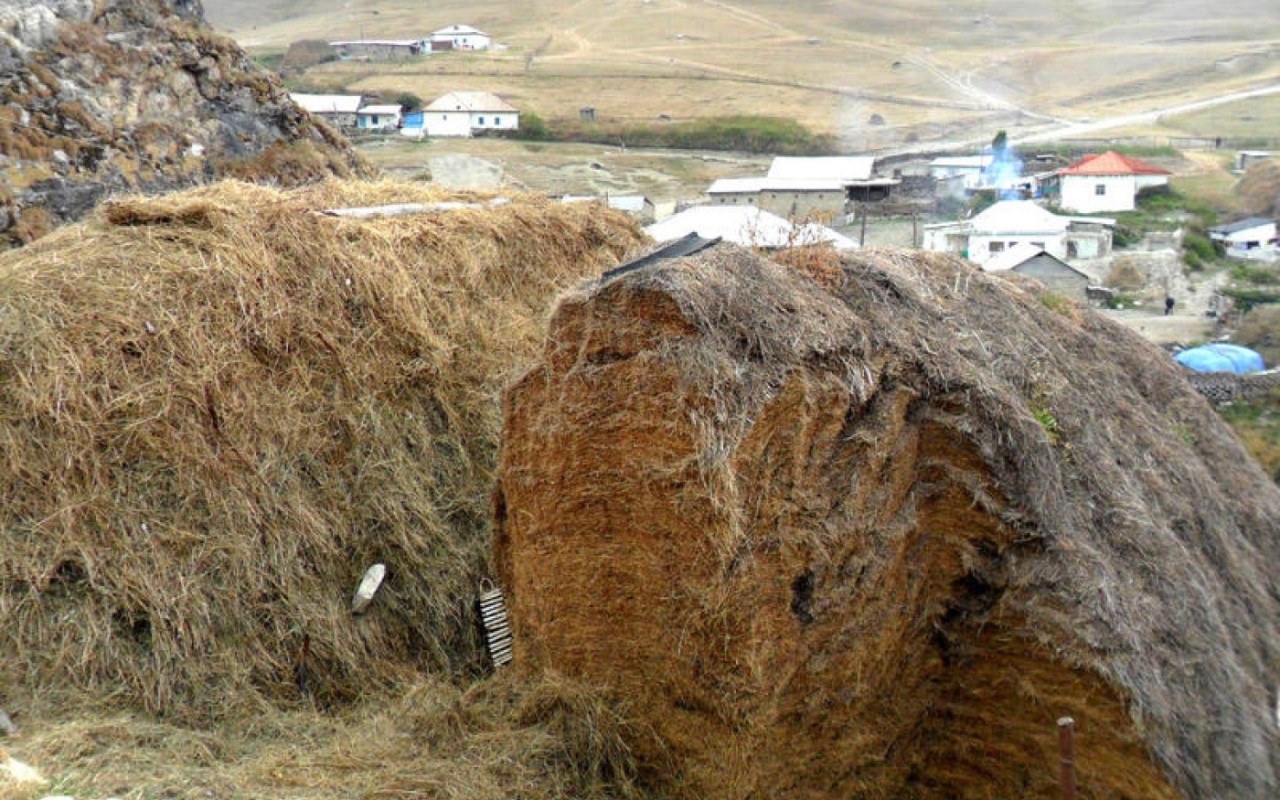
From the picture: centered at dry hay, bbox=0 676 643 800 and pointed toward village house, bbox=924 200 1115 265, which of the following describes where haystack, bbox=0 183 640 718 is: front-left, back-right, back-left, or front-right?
front-left

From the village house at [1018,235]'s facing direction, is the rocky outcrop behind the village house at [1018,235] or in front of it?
in front

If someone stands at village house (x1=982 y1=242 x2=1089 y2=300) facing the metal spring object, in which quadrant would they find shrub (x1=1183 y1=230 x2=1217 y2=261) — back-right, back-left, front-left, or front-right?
back-left

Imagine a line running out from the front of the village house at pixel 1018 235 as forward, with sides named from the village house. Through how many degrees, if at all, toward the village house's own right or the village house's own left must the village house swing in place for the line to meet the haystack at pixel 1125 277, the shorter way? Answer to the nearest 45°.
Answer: approximately 45° to the village house's own left

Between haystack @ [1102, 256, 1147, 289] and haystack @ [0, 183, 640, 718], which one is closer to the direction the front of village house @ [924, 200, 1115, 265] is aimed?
the haystack @ [0, 183, 640, 718]

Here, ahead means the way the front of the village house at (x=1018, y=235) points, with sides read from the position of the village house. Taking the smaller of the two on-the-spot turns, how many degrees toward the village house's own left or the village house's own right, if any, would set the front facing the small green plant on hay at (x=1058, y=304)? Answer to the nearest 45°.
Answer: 0° — it already faces it

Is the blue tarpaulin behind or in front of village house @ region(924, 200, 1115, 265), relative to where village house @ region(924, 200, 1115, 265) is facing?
in front

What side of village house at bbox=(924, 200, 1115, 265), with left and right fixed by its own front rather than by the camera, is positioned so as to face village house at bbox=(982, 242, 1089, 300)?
front

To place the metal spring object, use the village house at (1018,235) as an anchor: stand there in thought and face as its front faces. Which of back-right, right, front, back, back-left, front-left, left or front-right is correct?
front

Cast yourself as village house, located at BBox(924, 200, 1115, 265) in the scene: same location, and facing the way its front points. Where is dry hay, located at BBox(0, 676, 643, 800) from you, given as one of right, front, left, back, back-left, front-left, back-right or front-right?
front

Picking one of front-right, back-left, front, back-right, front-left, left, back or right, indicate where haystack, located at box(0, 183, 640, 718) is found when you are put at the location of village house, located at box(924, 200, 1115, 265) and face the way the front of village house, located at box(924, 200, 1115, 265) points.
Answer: front

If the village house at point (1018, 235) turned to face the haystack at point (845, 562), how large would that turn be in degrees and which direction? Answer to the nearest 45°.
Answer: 0° — it already faces it

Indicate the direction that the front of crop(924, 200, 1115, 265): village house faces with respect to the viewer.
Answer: facing the viewer
